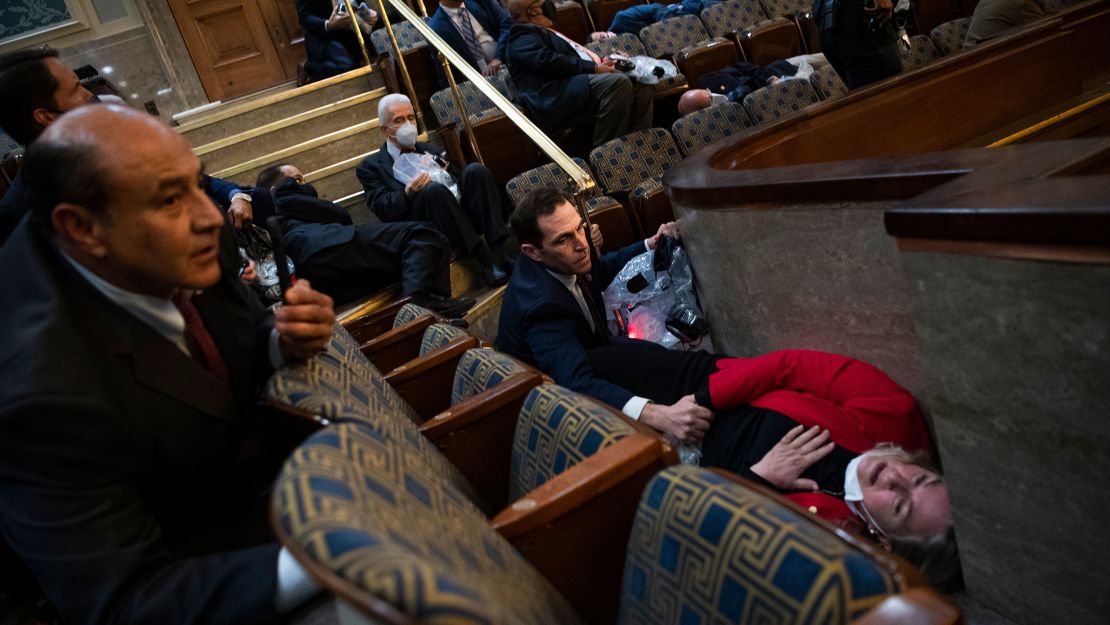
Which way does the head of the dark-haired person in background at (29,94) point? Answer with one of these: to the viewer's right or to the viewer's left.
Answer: to the viewer's right

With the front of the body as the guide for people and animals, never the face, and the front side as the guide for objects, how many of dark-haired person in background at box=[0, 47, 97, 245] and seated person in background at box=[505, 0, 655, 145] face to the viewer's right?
2

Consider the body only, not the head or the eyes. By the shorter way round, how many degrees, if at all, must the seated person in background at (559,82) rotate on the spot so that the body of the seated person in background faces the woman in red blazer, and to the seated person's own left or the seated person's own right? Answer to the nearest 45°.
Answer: approximately 90° to the seated person's own right

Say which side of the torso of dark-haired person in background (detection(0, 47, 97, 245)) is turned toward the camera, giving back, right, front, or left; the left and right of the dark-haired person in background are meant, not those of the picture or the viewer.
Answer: right

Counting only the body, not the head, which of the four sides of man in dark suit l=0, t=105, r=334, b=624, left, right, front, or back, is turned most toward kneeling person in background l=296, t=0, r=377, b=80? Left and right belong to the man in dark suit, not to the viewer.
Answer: left

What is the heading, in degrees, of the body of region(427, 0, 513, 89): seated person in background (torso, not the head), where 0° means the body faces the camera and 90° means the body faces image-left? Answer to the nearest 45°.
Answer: approximately 315°

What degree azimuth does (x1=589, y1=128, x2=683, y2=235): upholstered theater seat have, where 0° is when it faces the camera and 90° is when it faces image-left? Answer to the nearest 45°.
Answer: approximately 315°

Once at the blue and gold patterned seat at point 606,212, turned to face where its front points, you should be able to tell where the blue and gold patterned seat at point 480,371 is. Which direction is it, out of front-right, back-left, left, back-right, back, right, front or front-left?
front-right
